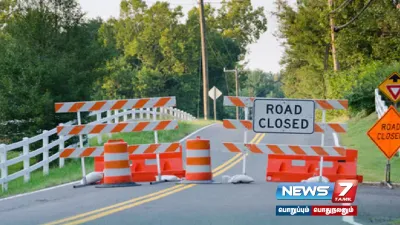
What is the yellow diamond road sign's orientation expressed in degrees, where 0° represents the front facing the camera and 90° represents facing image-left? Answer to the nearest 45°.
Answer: approximately 0°

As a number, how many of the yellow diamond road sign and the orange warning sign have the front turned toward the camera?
2

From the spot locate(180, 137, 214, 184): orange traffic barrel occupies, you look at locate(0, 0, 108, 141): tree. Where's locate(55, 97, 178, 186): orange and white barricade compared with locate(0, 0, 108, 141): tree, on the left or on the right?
left

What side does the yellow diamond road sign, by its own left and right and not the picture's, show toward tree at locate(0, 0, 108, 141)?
right

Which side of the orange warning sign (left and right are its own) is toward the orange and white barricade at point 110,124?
right

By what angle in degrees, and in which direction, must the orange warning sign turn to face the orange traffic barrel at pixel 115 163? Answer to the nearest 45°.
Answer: approximately 45° to its right

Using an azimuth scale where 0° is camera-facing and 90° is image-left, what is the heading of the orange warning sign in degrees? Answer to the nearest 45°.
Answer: approximately 0°

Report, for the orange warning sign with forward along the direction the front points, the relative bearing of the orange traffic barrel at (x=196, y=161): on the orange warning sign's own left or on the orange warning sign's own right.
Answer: on the orange warning sign's own right

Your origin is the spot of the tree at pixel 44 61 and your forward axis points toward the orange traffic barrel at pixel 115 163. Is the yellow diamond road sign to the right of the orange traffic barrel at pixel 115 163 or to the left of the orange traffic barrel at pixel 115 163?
left

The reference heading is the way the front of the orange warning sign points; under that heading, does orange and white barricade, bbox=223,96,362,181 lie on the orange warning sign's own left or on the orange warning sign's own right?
on the orange warning sign's own right
